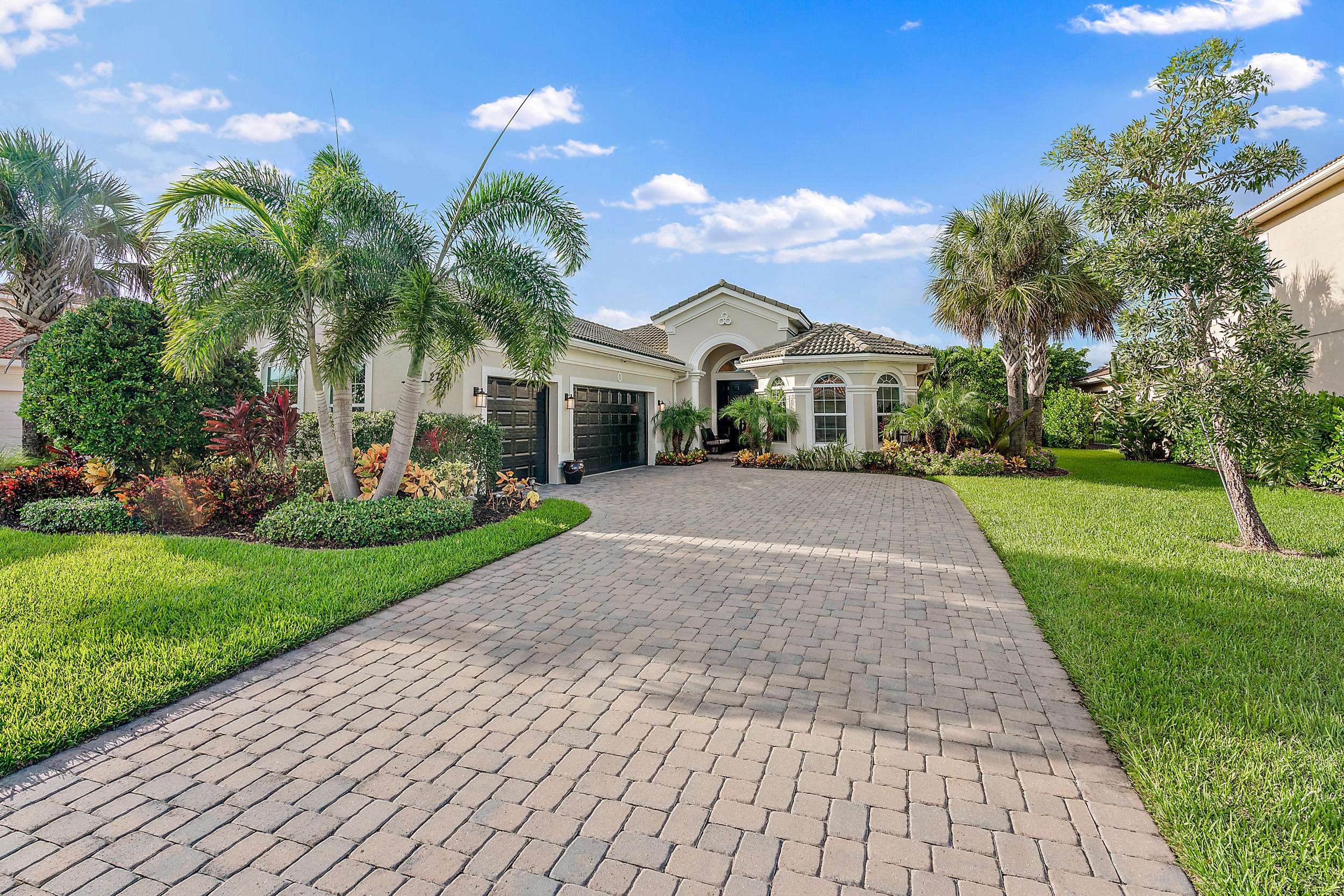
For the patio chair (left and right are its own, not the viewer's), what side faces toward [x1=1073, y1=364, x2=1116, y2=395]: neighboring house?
left

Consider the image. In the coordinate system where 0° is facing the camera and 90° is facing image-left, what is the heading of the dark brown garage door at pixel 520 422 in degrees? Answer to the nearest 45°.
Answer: approximately 315°

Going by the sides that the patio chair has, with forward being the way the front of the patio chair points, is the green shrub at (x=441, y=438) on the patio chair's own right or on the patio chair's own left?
on the patio chair's own right

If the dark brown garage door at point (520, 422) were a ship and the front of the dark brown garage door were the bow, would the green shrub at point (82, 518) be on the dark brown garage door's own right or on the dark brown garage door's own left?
on the dark brown garage door's own right

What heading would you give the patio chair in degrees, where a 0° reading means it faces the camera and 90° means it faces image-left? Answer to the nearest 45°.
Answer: approximately 315°

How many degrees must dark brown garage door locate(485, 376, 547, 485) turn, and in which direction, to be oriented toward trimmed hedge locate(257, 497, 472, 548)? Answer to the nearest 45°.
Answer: approximately 45° to its right

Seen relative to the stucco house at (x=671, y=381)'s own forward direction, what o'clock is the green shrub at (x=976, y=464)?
The green shrub is roughly at 10 o'clock from the stucco house.
